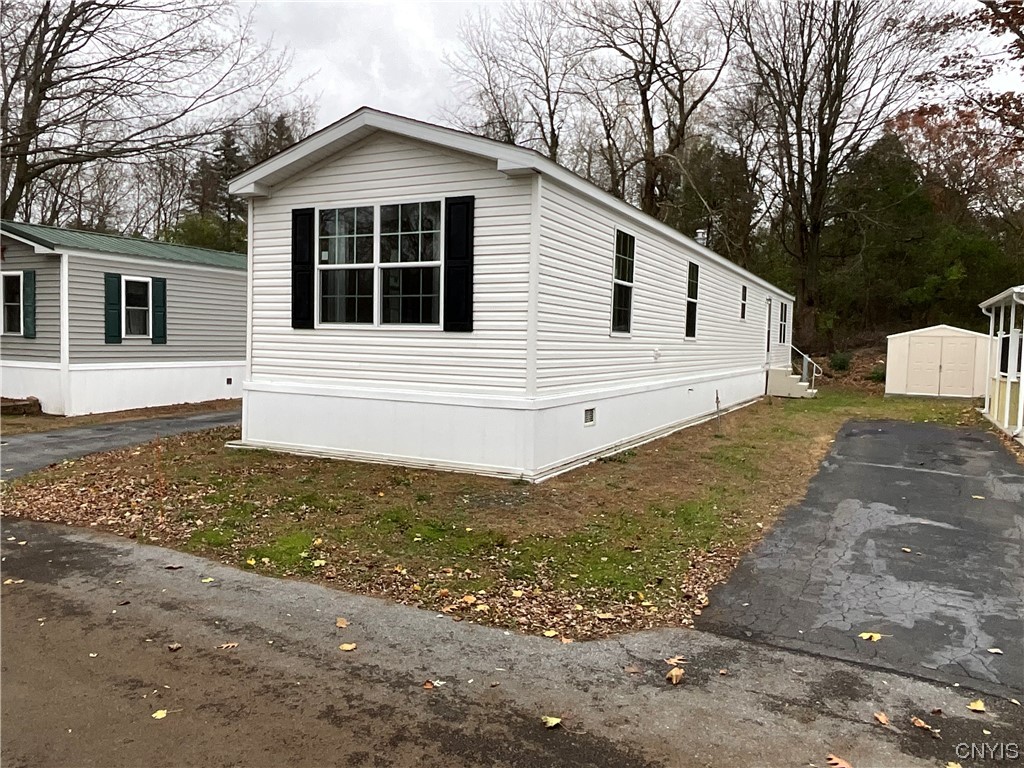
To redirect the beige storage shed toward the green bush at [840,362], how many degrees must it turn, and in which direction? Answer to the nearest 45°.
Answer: approximately 135° to its right

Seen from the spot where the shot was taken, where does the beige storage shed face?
facing the viewer

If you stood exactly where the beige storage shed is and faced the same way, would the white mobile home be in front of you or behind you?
in front

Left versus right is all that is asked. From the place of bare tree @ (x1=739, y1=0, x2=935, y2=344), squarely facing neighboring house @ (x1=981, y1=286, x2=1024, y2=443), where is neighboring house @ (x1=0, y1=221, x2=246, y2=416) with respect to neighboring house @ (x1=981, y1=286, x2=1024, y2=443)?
right
